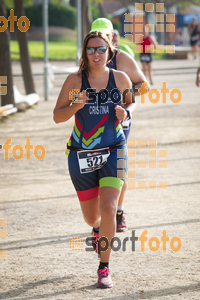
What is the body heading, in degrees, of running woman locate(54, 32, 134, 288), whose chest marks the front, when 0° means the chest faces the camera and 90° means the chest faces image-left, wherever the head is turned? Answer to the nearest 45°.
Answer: approximately 0°

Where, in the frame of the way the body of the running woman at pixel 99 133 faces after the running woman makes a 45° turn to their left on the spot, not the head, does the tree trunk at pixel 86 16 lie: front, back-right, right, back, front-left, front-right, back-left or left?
back-left
